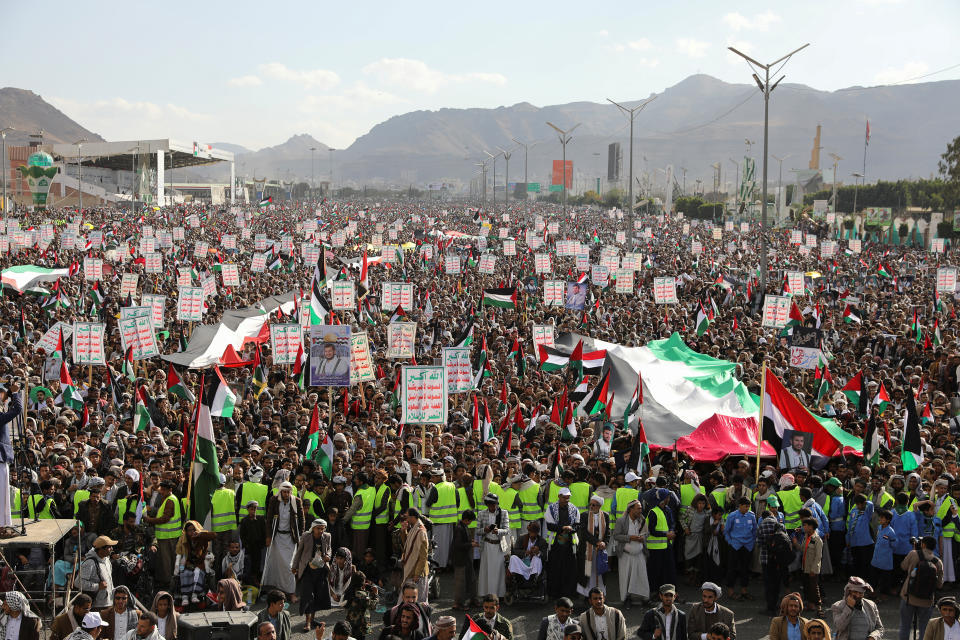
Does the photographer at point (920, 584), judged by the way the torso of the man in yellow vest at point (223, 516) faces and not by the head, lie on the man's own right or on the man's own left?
on the man's own right

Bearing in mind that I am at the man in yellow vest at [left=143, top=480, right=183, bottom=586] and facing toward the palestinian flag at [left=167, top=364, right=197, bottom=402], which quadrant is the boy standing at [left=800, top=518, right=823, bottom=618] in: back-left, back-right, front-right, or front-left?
back-right

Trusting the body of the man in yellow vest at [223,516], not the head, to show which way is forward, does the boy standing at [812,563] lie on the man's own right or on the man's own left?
on the man's own right

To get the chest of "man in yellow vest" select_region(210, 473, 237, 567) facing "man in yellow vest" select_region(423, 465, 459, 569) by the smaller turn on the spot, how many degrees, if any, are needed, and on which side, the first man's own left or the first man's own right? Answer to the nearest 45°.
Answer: approximately 90° to the first man's own right

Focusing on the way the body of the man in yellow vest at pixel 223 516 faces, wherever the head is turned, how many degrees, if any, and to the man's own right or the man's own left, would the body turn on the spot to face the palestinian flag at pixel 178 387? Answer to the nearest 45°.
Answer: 0° — they already face it

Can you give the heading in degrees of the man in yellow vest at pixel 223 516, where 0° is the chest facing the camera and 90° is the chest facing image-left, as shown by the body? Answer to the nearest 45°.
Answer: approximately 180°

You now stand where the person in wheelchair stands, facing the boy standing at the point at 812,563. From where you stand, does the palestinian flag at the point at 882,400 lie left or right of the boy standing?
left

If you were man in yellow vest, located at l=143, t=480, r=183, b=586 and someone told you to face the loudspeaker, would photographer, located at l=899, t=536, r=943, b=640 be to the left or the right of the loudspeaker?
left

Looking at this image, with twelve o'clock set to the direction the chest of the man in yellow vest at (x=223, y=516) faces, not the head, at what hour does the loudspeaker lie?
The loudspeaker is roughly at 6 o'clock from the man in yellow vest.

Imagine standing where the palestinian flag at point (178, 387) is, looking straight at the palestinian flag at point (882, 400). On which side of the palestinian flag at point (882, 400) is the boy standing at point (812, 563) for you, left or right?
right
